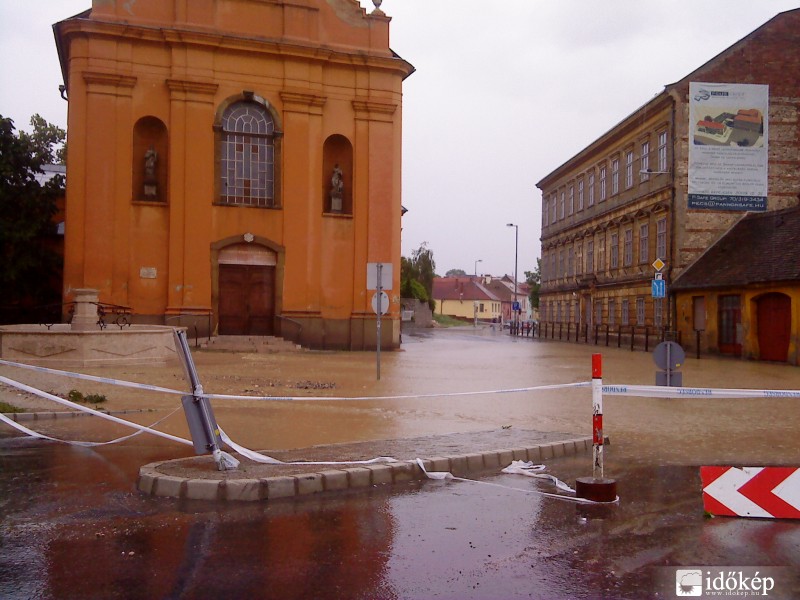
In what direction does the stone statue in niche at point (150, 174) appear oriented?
toward the camera

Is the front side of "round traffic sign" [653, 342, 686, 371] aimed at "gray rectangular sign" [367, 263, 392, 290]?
no

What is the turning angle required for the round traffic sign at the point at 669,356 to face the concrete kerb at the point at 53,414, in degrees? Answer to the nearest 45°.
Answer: approximately 135° to its left

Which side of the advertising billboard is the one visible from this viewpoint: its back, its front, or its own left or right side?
front

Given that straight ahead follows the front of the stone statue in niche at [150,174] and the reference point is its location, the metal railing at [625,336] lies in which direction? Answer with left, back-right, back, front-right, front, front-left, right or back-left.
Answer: left

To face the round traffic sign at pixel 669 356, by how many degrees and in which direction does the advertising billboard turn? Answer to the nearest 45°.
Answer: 0° — it already faces it

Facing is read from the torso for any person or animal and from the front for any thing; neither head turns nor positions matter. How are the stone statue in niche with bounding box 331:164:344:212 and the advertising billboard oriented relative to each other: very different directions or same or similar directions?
same or similar directions

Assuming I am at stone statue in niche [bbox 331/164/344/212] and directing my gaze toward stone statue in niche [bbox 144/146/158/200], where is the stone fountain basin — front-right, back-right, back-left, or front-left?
front-left

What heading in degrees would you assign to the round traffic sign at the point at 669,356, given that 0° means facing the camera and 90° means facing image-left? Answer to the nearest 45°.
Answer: approximately 180°

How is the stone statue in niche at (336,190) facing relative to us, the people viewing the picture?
facing the viewer

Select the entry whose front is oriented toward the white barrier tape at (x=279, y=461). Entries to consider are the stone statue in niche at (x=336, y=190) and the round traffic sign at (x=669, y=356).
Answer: the stone statue in niche

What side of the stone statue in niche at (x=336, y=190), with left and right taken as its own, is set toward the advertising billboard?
left

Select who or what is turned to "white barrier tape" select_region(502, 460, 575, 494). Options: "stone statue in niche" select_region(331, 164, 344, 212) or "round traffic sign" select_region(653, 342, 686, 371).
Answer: the stone statue in niche

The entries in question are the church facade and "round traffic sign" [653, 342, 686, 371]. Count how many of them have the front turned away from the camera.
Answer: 1

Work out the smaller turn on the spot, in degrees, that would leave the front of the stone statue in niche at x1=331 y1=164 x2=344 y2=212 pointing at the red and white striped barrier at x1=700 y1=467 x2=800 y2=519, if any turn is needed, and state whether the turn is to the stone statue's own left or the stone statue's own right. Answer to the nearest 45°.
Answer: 0° — it already faces it

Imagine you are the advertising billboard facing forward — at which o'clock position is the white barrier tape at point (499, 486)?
The white barrier tape is roughly at 12 o'clock from the advertising billboard.

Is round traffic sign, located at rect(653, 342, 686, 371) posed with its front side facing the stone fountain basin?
no

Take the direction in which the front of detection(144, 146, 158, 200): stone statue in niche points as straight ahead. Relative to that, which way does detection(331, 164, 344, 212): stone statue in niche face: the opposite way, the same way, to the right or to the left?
the same way

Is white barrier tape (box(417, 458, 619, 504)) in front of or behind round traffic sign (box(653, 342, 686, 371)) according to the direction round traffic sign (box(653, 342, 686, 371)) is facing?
behind

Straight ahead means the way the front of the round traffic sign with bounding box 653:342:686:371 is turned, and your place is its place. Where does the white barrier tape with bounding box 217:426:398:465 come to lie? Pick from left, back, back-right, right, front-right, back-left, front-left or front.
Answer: back-left

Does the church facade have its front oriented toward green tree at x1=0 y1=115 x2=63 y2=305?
no

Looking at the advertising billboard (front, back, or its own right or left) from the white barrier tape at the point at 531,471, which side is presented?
front
